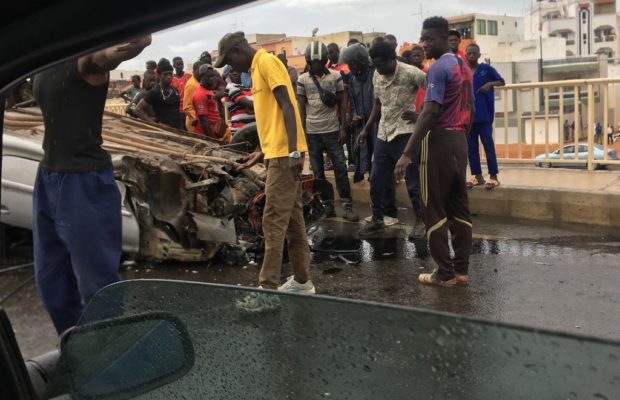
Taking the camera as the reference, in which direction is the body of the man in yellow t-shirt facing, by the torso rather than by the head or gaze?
to the viewer's left

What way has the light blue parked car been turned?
to the viewer's left

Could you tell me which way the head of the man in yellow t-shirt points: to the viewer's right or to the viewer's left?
to the viewer's left

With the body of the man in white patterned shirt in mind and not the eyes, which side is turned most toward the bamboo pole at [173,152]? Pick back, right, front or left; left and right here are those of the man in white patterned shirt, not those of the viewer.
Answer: front

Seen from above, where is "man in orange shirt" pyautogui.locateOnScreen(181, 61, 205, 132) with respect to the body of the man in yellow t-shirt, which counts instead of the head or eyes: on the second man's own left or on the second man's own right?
on the second man's own right

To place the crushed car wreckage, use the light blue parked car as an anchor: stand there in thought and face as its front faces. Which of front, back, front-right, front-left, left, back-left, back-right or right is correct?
front-left

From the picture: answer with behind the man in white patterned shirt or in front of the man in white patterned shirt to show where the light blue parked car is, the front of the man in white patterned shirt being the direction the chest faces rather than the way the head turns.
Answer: behind

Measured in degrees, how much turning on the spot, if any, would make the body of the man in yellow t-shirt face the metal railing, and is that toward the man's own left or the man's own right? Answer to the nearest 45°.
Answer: approximately 135° to the man's own right

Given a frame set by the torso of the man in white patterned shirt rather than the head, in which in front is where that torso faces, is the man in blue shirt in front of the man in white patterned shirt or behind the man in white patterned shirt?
behind

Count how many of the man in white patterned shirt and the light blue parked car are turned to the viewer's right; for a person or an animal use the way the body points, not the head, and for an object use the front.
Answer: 0

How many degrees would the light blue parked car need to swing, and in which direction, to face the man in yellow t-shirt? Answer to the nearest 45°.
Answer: approximately 90° to its left

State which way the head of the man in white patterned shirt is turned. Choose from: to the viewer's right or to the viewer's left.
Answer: to the viewer's left

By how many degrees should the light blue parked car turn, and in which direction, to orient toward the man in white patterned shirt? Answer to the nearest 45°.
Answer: approximately 45° to its left

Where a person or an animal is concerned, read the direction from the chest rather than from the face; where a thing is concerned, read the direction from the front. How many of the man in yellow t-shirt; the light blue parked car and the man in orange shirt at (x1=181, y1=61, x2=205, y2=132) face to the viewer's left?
2
